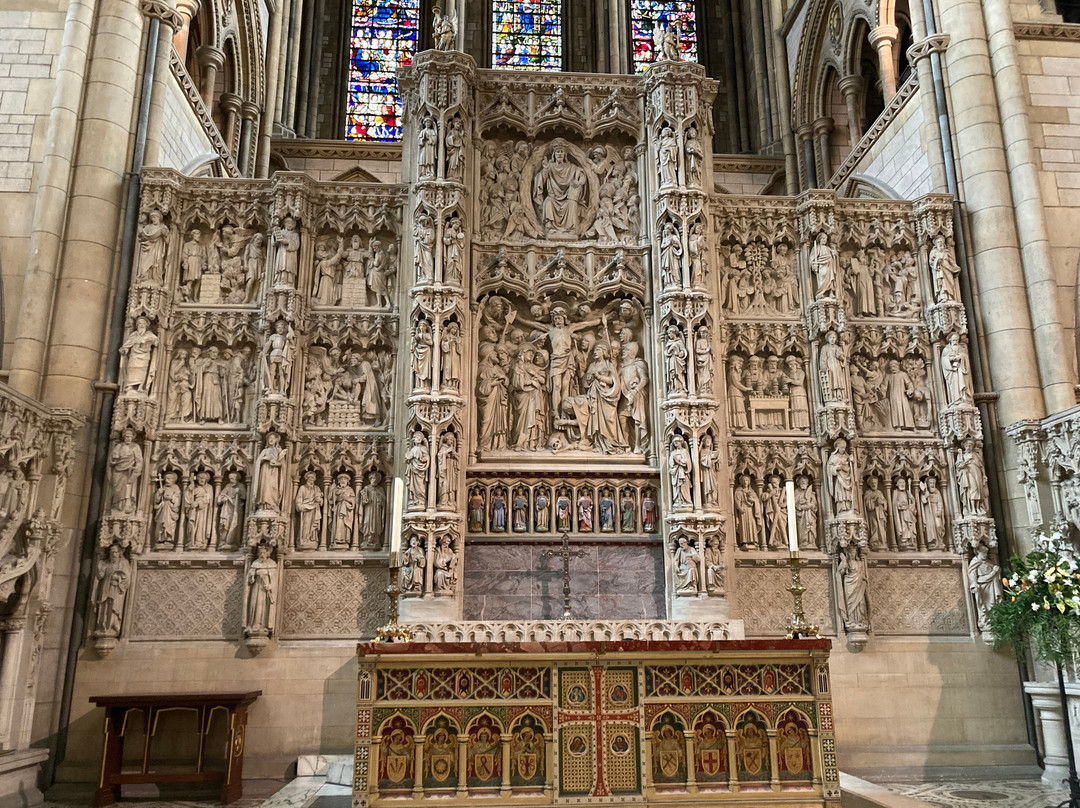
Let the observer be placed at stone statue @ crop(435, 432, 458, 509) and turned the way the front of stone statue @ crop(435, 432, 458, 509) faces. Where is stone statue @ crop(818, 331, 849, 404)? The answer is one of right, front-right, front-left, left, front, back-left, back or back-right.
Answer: front-left

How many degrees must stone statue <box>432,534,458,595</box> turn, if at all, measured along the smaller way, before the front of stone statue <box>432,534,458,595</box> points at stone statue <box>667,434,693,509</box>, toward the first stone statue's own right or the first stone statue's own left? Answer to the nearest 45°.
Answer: approximately 45° to the first stone statue's own left

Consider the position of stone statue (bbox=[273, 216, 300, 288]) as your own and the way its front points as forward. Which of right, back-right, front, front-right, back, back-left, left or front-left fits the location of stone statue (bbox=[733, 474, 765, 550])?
left

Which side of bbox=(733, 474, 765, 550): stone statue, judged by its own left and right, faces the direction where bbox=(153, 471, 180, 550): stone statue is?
right

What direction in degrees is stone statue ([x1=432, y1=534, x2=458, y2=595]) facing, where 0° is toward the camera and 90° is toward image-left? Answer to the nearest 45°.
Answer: approximately 315°

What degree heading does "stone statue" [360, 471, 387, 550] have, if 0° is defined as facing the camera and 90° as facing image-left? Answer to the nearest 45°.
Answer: approximately 0°

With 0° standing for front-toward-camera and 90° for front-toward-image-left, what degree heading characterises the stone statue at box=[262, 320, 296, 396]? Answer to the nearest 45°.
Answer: approximately 0°

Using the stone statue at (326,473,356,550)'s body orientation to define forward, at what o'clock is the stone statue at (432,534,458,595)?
the stone statue at (432,534,458,595) is roughly at 10 o'clock from the stone statue at (326,473,356,550).

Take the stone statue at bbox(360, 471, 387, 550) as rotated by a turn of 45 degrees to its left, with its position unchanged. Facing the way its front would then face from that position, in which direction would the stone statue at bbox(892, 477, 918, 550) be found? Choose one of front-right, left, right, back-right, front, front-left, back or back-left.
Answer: front-left

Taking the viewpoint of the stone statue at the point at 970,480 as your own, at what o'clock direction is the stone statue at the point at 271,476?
the stone statue at the point at 271,476 is roughly at 2 o'clock from the stone statue at the point at 970,480.
